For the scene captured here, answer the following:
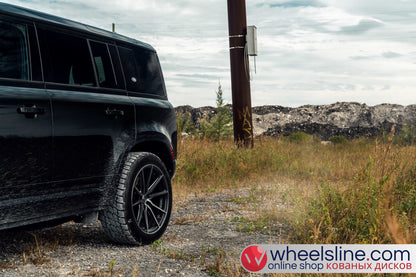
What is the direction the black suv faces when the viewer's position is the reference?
facing the viewer and to the left of the viewer

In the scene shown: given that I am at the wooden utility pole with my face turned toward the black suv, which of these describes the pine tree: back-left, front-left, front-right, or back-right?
back-right

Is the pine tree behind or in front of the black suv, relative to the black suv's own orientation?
behind

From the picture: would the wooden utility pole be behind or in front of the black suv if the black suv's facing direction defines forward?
behind
